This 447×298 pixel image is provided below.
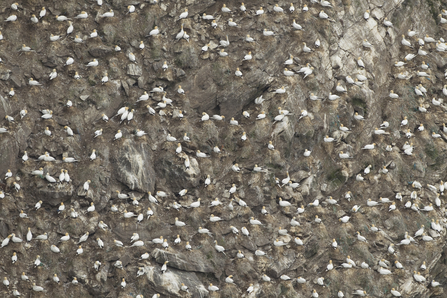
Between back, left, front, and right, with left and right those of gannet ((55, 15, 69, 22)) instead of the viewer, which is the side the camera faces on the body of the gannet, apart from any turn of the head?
left
